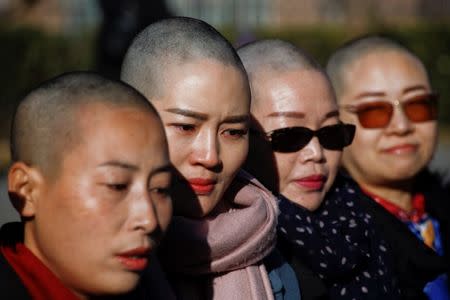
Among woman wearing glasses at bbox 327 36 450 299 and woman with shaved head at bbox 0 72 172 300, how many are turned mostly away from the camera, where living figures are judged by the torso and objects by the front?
0

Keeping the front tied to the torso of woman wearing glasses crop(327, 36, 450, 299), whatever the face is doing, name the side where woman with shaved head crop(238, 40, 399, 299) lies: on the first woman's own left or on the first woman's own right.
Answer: on the first woman's own right

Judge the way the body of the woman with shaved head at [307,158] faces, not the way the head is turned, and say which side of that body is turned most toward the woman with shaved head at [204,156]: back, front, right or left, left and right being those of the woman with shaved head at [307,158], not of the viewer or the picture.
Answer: right

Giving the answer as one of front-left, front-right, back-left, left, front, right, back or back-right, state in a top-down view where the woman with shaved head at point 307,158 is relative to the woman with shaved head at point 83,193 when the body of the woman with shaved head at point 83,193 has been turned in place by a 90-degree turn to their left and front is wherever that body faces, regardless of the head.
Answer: front

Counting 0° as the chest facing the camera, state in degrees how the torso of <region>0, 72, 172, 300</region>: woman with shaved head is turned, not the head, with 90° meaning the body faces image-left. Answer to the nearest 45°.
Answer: approximately 315°

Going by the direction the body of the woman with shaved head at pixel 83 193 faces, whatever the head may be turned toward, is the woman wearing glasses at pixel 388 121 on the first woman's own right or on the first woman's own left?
on the first woman's own left

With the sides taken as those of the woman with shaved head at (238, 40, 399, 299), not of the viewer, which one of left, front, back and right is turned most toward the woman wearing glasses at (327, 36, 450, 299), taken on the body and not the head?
left

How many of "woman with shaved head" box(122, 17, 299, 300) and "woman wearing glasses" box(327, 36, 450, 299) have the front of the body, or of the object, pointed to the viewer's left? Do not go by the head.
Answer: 0

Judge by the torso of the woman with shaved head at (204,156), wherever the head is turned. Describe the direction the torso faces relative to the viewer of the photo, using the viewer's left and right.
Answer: facing the viewer and to the right of the viewer
